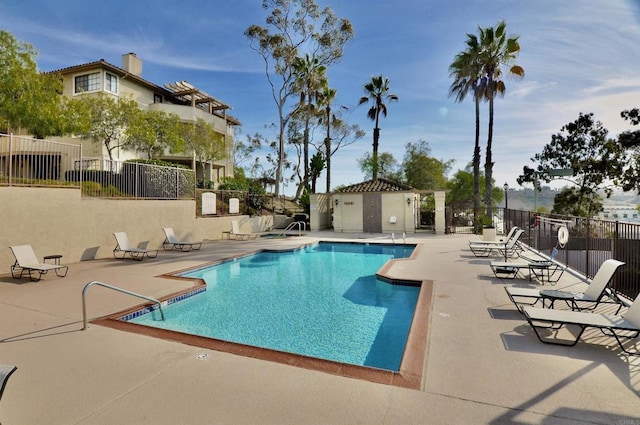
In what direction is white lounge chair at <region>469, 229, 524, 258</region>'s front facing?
to the viewer's left

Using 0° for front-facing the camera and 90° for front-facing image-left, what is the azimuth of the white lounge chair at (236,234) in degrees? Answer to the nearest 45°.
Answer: approximately 270°

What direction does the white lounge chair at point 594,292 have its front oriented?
to the viewer's left

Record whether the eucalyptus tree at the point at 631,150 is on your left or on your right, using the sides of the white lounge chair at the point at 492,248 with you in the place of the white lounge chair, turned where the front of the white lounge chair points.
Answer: on your right

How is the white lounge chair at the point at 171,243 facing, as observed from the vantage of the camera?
facing to the right of the viewer

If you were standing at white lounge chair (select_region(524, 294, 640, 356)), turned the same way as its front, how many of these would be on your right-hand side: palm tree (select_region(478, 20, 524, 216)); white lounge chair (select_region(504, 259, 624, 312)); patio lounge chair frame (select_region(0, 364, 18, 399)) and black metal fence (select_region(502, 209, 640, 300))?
3

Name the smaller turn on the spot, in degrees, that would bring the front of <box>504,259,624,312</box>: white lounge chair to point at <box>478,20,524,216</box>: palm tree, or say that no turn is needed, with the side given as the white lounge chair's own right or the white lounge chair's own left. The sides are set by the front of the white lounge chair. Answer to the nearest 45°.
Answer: approximately 90° to the white lounge chair's own right

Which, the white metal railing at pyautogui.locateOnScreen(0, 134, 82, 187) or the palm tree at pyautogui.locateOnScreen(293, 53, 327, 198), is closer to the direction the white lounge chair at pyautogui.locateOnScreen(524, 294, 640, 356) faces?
the white metal railing

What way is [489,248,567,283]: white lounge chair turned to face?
to the viewer's left

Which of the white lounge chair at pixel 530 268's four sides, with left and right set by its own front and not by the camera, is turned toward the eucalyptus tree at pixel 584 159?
right

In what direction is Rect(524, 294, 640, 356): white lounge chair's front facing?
to the viewer's left

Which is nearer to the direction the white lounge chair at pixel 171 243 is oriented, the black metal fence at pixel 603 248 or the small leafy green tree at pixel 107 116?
the black metal fence

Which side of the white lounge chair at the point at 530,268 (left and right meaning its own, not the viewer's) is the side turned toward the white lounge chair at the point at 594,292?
left
